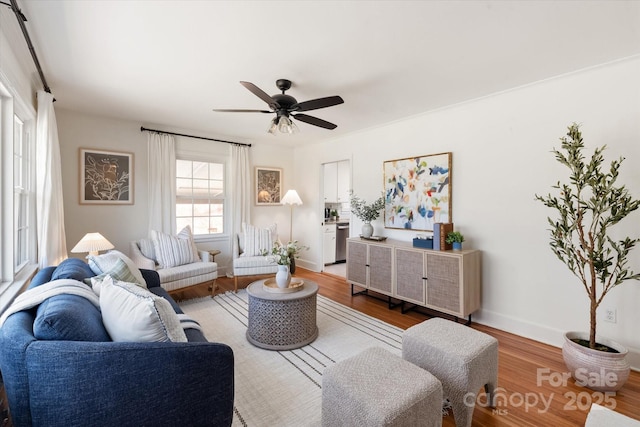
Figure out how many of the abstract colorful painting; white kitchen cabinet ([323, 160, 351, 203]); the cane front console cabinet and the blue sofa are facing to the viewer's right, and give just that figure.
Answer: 1

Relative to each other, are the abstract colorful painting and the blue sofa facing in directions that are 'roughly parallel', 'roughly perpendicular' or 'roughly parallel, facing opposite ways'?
roughly parallel, facing opposite ways

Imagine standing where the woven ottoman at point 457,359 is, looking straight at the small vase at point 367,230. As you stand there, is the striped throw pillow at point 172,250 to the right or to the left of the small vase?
left

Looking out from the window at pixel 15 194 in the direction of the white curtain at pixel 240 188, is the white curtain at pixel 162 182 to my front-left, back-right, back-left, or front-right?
front-left

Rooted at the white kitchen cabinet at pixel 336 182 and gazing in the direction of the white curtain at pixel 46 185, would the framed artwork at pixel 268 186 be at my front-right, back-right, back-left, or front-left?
front-right

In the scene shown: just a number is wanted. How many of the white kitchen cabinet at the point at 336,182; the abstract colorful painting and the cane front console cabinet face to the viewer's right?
0

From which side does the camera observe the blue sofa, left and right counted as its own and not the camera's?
right

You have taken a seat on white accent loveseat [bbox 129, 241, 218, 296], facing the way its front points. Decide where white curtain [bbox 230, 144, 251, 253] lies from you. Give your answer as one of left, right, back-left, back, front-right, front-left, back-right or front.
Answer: left

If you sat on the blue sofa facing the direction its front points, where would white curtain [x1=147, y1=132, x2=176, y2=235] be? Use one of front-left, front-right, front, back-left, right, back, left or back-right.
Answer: left

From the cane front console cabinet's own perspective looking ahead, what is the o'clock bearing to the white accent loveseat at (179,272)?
The white accent loveseat is roughly at 1 o'clock from the cane front console cabinet.

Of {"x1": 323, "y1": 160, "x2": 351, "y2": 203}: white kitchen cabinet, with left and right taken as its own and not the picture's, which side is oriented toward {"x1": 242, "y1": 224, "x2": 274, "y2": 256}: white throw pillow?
front

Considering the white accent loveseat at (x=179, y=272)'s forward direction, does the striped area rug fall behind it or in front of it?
in front

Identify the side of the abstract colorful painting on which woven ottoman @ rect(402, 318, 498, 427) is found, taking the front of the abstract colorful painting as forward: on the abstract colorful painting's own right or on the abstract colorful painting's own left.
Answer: on the abstract colorful painting's own left

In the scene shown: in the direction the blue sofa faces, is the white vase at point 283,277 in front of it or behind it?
in front

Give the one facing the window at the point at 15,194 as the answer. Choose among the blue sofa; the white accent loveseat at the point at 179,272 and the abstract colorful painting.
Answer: the abstract colorful painting

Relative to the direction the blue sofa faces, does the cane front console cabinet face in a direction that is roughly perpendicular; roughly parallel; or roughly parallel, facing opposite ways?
roughly parallel, facing opposite ways

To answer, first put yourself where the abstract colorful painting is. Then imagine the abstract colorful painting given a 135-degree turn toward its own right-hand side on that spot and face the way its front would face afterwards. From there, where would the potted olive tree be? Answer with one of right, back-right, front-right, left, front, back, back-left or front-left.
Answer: back-right

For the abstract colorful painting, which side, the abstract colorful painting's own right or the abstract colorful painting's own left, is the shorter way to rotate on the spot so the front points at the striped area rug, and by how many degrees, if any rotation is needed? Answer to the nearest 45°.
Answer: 0° — it already faces it
